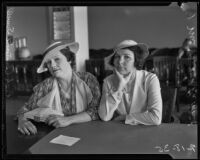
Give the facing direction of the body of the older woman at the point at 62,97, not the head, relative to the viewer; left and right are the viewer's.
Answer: facing the viewer

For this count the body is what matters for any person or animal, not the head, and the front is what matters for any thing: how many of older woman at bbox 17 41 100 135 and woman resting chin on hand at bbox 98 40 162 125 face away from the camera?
0

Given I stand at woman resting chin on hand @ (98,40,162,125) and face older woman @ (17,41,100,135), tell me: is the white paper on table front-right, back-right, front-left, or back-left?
front-left

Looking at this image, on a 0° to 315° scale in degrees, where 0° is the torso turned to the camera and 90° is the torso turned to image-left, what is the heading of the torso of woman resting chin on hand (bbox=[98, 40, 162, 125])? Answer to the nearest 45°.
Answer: approximately 45°
